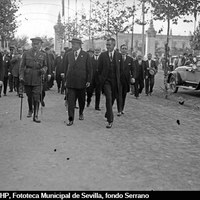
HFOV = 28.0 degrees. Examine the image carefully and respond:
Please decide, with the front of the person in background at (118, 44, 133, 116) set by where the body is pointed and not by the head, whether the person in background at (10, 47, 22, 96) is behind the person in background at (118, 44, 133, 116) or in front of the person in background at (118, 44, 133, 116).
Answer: behind

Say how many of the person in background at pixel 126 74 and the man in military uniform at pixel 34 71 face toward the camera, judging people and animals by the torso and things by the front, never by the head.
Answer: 2

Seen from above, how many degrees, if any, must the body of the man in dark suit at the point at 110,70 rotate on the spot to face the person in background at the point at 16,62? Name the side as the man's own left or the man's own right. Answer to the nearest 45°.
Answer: approximately 135° to the man's own right

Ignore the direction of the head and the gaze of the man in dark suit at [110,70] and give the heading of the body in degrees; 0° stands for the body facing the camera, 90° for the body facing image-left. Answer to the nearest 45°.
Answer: approximately 0°

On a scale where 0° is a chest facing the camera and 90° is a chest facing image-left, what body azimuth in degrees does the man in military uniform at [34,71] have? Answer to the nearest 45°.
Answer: approximately 0°

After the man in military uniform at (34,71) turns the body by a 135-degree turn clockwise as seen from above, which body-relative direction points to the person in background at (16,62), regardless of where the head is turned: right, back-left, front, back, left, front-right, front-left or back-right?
front-right

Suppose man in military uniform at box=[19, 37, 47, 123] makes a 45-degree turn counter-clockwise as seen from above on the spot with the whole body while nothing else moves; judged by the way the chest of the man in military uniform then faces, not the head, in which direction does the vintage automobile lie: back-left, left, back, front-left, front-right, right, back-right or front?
left
